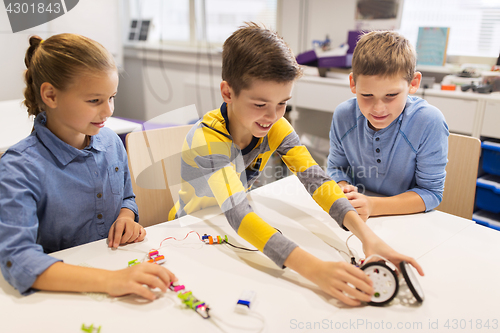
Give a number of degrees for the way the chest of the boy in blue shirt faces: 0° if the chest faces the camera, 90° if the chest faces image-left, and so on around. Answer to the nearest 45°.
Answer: approximately 0°

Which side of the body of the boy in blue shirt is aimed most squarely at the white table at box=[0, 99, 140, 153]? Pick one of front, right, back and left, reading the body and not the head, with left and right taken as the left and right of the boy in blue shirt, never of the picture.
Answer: right

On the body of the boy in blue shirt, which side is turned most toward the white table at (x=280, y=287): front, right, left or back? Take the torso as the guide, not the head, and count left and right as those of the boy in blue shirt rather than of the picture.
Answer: front

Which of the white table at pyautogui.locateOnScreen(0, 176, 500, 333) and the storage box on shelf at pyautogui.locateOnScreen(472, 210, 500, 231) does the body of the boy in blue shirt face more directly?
the white table

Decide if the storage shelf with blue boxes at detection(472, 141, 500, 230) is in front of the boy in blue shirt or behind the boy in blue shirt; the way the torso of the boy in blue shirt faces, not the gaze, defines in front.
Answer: behind

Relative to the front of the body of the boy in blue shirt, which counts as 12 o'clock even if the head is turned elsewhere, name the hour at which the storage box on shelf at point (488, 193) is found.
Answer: The storage box on shelf is roughly at 7 o'clock from the boy in blue shirt.

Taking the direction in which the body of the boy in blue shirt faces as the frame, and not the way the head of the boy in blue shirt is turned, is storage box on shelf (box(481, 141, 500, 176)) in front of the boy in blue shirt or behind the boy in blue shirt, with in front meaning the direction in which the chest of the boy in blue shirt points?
behind

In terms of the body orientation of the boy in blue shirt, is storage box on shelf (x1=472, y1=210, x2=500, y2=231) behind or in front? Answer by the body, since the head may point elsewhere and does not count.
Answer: behind
